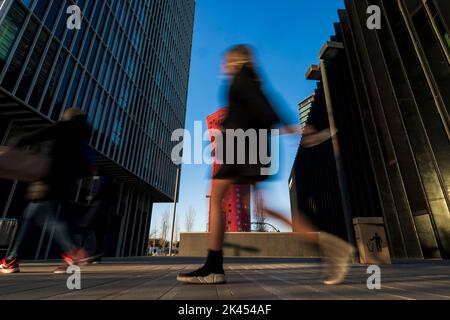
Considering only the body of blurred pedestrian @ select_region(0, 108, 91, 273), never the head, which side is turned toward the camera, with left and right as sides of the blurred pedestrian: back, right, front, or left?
left

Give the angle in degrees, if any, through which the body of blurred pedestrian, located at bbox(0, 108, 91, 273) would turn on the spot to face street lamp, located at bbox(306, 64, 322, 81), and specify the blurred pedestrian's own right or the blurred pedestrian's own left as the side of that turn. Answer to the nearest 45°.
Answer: approximately 180°

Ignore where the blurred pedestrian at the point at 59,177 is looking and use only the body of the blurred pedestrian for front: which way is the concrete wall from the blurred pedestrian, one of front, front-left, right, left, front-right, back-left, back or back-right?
back-right

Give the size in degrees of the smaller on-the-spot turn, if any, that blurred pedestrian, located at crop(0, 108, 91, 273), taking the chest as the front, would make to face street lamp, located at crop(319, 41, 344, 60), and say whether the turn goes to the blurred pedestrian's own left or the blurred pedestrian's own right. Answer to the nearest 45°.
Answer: approximately 180°

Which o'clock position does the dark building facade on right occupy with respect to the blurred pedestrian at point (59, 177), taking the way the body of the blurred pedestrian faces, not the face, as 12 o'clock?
The dark building facade on right is roughly at 6 o'clock from the blurred pedestrian.

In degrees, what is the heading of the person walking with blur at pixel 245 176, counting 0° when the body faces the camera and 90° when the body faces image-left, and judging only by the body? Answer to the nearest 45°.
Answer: approximately 90°

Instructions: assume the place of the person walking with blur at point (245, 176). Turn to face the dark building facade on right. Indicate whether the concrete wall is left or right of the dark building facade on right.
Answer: left

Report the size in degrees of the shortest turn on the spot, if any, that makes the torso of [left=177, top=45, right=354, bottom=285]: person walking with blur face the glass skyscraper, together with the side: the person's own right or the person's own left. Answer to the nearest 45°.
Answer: approximately 45° to the person's own right

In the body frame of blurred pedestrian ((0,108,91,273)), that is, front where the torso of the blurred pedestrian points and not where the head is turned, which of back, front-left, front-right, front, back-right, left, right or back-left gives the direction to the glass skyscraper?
right

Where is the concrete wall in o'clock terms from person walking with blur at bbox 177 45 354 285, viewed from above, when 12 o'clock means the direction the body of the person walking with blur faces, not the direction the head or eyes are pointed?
The concrete wall is roughly at 3 o'clock from the person walking with blur.

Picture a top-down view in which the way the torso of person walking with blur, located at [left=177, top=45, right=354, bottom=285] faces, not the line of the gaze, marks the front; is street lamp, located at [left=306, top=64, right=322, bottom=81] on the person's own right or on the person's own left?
on the person's own right

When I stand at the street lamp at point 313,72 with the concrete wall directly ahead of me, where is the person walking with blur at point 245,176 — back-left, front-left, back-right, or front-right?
back-left

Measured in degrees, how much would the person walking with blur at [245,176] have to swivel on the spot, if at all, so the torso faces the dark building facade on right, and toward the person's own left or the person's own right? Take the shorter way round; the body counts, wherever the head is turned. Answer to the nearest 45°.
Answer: approximately 135° to the person's own right

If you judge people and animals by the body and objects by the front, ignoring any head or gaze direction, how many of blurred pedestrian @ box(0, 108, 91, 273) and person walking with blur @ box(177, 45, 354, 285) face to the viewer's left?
2
